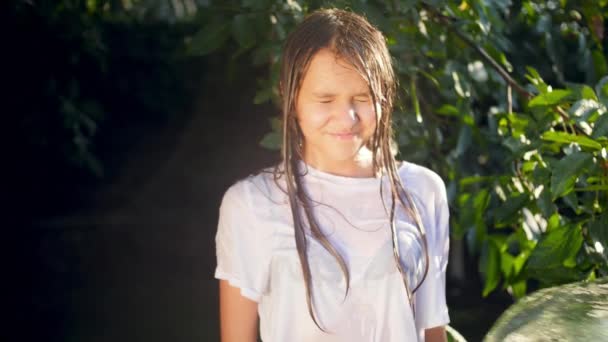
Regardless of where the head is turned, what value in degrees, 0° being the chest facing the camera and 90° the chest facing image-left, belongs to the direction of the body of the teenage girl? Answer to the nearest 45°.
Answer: approximately 0°
